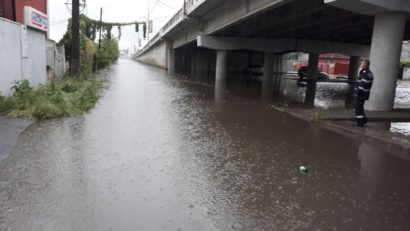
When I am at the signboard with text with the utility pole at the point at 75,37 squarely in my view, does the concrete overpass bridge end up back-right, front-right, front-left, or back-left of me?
front-right

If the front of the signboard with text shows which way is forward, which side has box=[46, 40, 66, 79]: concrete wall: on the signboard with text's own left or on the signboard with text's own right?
on the signboard with text's own left

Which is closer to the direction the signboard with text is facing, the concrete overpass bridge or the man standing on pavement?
the man standing on pavement

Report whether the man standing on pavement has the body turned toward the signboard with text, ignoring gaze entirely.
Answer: yes

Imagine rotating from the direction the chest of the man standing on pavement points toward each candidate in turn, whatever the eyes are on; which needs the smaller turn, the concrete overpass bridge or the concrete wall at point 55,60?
the concrete wall

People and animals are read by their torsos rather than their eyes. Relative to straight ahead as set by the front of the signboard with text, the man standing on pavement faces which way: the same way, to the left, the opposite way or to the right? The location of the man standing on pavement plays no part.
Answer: the opposite way

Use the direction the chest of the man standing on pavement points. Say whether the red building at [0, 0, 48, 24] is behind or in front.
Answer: in front

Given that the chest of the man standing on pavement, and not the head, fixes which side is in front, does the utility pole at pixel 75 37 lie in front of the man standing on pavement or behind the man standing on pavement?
in front

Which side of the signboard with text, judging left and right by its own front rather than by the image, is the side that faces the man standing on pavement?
front

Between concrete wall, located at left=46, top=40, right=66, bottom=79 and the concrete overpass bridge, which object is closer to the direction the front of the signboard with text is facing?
the concrete overpass bridge

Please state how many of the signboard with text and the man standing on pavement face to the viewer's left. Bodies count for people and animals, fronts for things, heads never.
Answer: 1

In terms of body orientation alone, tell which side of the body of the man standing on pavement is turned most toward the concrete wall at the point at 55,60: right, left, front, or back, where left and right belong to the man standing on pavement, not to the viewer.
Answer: front

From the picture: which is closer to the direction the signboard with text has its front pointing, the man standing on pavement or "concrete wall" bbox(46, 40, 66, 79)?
the man standing on pavement

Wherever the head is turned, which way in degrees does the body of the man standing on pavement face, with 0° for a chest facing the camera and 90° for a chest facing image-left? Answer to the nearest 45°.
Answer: approximately 90°

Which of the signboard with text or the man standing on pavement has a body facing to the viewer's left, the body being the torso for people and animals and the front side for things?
the man standing on pavement
